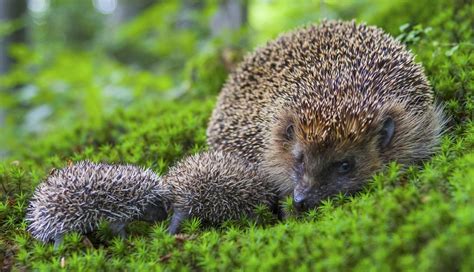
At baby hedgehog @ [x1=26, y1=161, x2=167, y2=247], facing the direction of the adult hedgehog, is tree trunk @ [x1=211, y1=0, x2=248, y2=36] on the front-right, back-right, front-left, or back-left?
front-left

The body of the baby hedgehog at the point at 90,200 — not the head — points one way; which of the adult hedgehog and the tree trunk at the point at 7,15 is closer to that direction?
the adult hedgehog

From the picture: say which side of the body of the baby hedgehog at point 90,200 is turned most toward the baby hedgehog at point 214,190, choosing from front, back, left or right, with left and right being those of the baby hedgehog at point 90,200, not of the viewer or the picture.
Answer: front

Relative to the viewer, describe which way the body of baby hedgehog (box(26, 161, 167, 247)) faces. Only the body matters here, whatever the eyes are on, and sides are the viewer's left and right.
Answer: facing to the right of the viewer

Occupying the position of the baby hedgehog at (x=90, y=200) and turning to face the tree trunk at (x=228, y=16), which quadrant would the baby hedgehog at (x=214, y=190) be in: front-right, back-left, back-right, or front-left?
front-right

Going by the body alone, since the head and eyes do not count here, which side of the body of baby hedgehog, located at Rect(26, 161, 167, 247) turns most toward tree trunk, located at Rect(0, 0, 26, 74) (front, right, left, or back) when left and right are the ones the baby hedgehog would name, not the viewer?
left

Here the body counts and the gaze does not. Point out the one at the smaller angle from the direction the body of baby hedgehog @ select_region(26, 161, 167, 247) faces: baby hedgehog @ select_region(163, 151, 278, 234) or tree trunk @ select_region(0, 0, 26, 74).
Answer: the baby hedgehog

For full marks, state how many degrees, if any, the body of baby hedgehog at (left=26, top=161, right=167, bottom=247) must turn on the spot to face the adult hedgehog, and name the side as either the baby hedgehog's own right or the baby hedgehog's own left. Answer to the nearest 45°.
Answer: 0° — it already faces it

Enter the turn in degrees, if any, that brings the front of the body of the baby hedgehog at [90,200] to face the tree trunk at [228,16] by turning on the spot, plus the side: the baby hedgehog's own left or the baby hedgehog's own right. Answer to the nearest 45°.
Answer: approximately 45° to the baby hedgehog's own left
